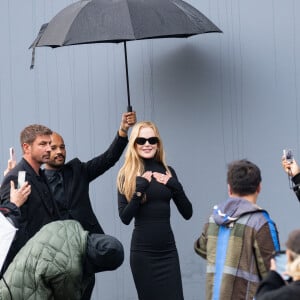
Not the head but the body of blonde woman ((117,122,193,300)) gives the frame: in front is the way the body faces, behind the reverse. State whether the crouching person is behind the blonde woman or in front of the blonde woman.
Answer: in front

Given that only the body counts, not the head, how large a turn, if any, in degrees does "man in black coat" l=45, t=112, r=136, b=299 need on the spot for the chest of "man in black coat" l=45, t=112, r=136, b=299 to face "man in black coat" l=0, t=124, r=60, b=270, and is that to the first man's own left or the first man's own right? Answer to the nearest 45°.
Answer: approximately 45° to the first man's own right

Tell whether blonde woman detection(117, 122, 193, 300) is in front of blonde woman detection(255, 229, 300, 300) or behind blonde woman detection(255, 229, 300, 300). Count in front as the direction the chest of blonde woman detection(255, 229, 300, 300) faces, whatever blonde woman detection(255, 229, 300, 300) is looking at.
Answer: in front

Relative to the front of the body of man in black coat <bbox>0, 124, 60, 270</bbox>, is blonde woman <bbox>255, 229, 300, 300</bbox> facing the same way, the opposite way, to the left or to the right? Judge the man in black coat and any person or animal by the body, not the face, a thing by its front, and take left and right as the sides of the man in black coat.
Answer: the opposite way

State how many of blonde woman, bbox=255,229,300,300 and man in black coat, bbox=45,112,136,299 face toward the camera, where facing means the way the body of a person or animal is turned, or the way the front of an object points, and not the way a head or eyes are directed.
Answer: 1

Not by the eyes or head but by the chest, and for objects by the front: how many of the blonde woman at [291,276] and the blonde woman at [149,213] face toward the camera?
1

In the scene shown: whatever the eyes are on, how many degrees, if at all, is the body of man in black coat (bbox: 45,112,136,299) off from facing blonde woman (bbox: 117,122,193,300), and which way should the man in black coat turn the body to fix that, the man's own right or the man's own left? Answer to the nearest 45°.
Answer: approximately 45° to the man's own left

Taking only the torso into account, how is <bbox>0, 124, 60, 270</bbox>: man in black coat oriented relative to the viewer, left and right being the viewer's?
facing the viewer and to the right of the viewer

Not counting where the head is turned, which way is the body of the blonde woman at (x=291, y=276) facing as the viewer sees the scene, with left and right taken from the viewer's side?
facing away from the viewer and to the left of the viewer

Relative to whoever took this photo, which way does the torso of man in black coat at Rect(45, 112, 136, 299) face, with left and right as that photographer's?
facing the viewer

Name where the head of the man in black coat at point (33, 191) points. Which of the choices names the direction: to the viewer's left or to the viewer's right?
to the viewer's right

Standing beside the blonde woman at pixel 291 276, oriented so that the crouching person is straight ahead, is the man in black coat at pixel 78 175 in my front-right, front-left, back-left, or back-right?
front-right

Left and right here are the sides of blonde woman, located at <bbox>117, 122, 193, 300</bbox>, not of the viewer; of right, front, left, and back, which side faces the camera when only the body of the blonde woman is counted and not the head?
front
